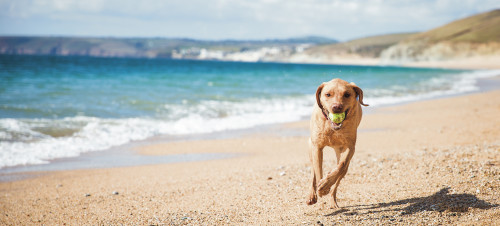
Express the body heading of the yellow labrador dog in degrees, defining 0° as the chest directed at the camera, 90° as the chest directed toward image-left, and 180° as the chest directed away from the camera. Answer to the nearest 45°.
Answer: approximately 0°
